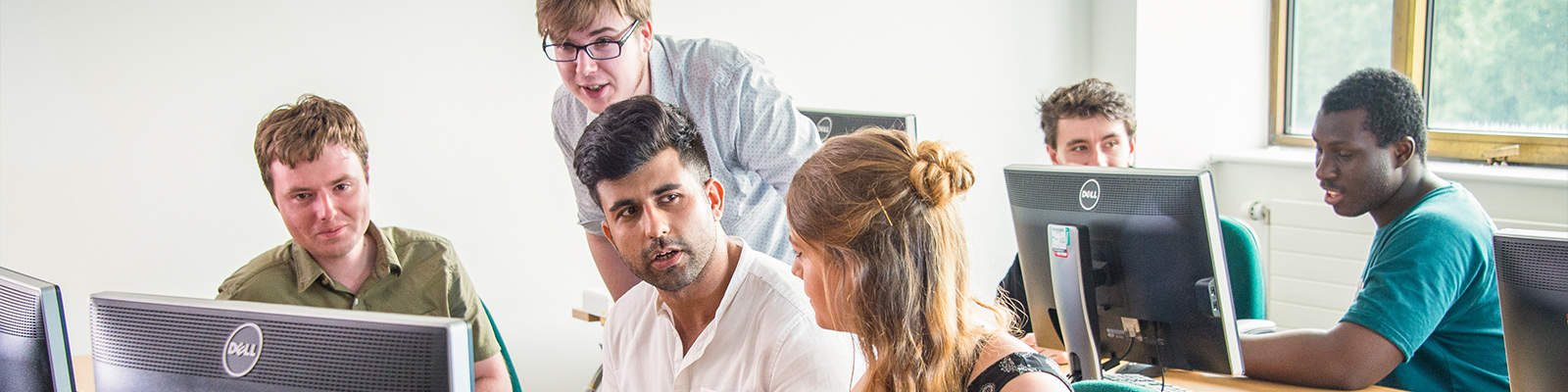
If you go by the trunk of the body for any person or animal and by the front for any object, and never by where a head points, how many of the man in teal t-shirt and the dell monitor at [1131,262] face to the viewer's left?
1

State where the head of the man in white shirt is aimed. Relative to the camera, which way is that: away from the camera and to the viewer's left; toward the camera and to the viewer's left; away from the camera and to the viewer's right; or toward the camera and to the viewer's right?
toward the camera and to the viewer's right

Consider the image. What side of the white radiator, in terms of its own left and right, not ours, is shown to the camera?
front

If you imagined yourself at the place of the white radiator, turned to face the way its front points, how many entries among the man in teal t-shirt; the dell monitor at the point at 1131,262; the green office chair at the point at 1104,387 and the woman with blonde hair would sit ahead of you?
4

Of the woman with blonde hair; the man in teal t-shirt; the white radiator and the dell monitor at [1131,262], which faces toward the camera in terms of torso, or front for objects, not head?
the white radiator

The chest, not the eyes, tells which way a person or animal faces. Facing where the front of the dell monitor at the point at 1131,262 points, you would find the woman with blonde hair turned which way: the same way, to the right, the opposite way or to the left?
to the left

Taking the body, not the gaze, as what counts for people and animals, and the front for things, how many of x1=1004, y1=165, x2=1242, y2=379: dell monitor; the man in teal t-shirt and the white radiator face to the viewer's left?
1

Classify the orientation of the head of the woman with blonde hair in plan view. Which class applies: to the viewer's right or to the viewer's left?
to the viewer's left

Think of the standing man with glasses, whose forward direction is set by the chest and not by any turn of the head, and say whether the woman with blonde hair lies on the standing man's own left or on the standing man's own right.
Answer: on the standing man's own left

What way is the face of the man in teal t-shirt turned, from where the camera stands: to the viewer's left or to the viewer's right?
to the viewer's left

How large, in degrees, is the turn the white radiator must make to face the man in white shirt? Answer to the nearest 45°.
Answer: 0° — it already faces them

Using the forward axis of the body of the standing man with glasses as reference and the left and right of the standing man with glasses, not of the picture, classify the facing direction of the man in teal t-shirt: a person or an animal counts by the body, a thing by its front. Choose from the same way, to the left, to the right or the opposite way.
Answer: to the right
